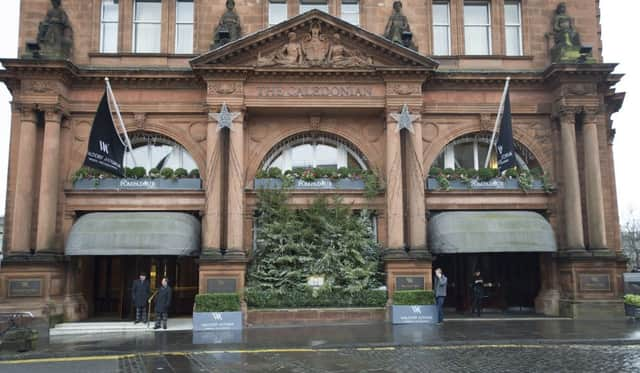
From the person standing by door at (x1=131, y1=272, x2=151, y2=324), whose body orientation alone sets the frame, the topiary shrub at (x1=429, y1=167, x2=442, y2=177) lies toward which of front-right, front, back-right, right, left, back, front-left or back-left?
left

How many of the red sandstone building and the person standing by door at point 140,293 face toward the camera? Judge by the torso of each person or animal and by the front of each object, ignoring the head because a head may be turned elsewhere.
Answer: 2

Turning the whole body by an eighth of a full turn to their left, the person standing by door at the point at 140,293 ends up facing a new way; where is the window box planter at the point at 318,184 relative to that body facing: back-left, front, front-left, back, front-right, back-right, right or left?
front-left

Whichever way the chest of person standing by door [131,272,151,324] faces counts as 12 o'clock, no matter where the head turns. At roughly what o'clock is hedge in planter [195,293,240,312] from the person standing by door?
The hedge in planter is roughly at 10 o'clock from the person standing by door.

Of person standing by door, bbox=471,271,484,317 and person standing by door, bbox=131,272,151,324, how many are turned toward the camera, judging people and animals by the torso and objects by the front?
2

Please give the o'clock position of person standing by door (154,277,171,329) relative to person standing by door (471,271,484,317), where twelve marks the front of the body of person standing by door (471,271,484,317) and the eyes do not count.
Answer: person standing by door (154,277,171,329) is roughly at 2 o'clock from person standing by door (471,271,484,317).

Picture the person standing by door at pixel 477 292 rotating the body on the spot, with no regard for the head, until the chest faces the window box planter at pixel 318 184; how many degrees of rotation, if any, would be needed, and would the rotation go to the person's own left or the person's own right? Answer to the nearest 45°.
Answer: approximately 90° to the person's own right

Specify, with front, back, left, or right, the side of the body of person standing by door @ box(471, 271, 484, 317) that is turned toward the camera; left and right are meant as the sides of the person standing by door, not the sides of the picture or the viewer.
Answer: front

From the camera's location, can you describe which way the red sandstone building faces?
facing the viewer

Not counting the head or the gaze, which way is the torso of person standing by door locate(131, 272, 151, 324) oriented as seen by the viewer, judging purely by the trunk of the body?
toward the camera

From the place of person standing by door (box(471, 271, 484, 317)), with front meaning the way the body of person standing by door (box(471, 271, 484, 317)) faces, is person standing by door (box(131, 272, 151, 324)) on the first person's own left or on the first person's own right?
on the first person's own right
